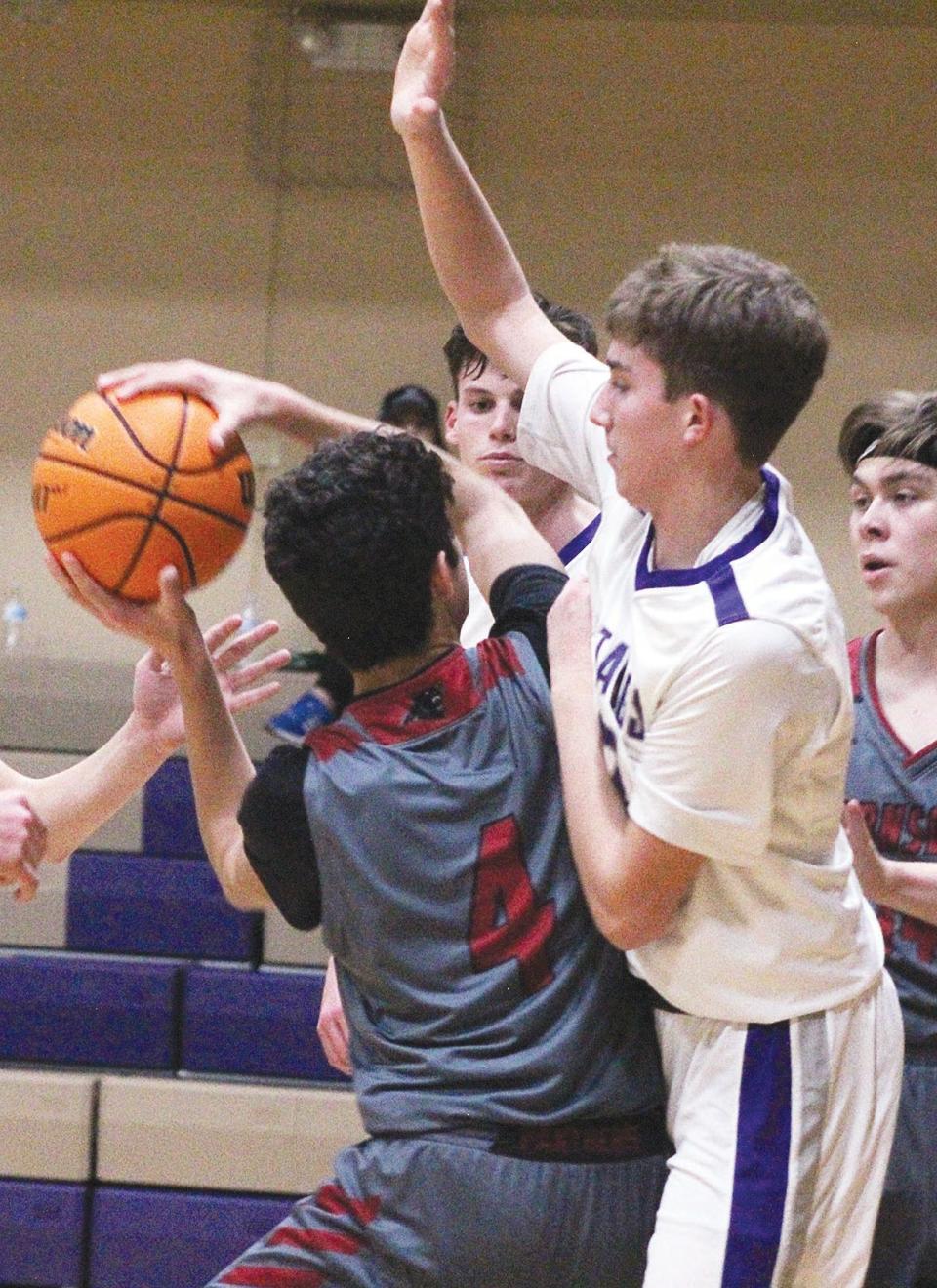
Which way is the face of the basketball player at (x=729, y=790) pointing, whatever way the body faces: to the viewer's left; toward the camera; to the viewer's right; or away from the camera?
to the viewer's left

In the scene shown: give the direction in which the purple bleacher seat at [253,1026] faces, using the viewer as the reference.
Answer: facing the viewer

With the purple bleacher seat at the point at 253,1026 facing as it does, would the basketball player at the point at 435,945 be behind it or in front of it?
in front

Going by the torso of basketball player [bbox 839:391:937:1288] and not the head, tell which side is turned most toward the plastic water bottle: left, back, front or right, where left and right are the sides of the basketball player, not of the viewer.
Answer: right

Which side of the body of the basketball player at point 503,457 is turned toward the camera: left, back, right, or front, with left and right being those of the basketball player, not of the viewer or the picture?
front

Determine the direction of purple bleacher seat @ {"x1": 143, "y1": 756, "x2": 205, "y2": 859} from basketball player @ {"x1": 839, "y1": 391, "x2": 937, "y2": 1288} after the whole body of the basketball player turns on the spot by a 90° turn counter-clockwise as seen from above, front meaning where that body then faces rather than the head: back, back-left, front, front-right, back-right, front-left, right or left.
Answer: back

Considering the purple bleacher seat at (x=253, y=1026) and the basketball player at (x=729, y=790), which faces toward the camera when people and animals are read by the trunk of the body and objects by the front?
the purple bleacher seat

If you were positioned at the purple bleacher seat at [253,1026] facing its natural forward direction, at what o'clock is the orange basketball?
The orange basketball is roughly at 12 o'clock from the purple bleacher seat.

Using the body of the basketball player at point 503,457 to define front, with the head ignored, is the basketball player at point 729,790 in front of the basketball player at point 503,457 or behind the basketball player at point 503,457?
in front

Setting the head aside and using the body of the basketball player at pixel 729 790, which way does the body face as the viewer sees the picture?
to the viewer's left

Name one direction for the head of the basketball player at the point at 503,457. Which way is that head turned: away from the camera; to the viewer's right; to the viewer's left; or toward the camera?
toward the camera

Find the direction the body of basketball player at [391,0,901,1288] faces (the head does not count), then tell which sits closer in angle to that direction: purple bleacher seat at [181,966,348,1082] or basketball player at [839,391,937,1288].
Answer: the purple bleacher seat
